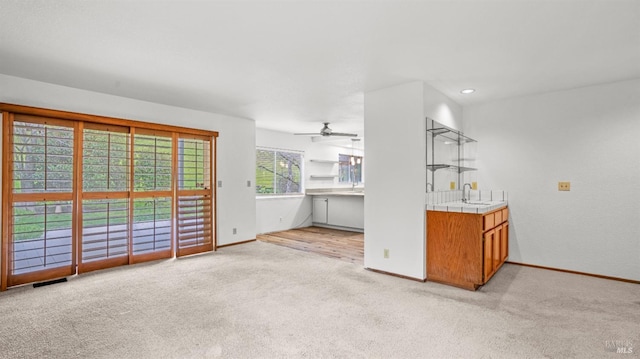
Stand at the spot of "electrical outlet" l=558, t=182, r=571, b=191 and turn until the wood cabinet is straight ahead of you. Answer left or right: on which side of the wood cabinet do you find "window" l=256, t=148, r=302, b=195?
right

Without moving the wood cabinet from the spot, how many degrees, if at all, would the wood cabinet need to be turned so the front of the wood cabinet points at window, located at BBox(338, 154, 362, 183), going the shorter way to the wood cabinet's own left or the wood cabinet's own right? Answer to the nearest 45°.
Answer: approximately 135° to the wood cabinet's own left

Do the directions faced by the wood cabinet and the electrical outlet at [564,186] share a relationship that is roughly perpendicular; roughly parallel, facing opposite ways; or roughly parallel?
roughly perpendicular

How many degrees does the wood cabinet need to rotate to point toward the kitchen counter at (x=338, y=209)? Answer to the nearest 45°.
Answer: approximately 135° to its left

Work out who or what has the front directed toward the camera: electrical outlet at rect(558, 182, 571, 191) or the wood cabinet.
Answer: the electrical outlet

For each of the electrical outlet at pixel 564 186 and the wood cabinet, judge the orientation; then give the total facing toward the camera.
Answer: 1

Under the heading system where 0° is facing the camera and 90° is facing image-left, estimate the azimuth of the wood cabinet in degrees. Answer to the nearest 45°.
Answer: approximately 270°

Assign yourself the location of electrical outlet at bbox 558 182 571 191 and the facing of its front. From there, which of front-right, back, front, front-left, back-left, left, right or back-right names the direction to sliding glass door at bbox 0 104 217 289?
front-right

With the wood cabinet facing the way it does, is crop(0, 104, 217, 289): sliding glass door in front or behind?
behind

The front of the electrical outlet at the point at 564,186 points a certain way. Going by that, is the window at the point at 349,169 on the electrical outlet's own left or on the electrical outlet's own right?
on the electrical outlet's own right

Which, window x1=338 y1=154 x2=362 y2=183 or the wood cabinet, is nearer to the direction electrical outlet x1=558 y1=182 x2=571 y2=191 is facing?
the wood cabinet

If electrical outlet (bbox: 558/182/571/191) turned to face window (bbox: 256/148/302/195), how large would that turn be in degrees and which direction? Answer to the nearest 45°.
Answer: approximately 90° to its right
